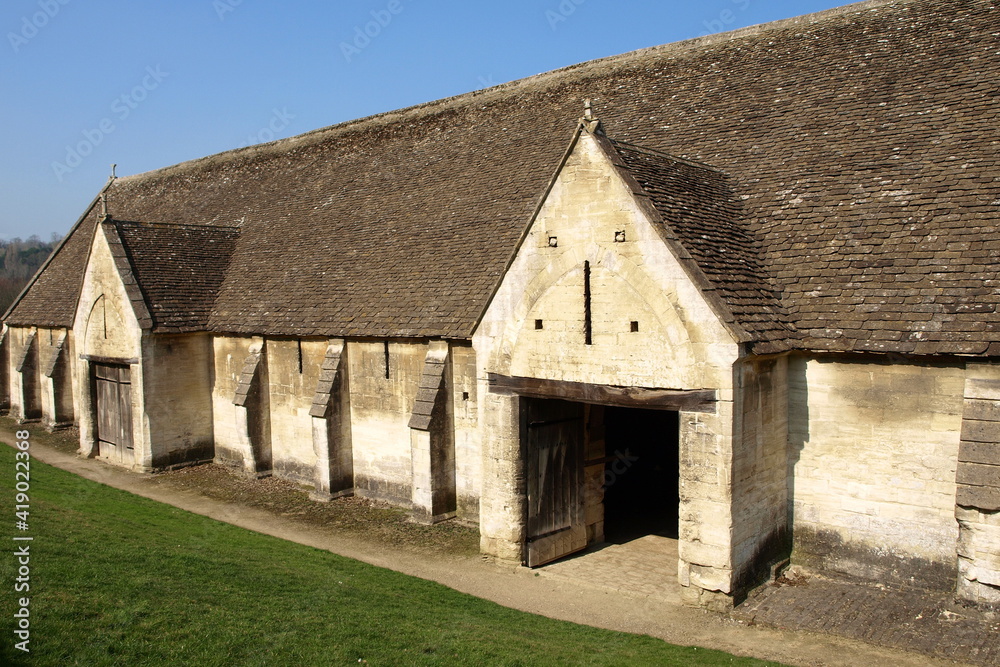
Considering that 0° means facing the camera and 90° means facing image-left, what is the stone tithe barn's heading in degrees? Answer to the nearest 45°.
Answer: approximately 45°
